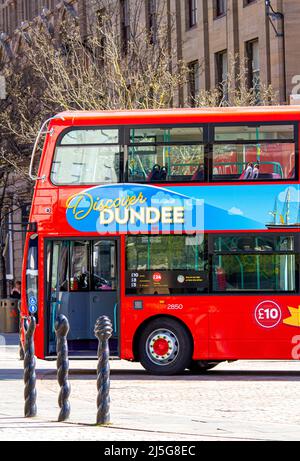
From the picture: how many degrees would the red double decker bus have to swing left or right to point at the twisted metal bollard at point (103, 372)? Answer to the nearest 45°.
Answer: approximately 90° to its left

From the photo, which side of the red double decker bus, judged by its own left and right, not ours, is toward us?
left

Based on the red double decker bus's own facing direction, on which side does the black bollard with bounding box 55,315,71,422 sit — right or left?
on its left

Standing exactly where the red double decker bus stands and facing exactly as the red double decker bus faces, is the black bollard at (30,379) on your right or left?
on your left
